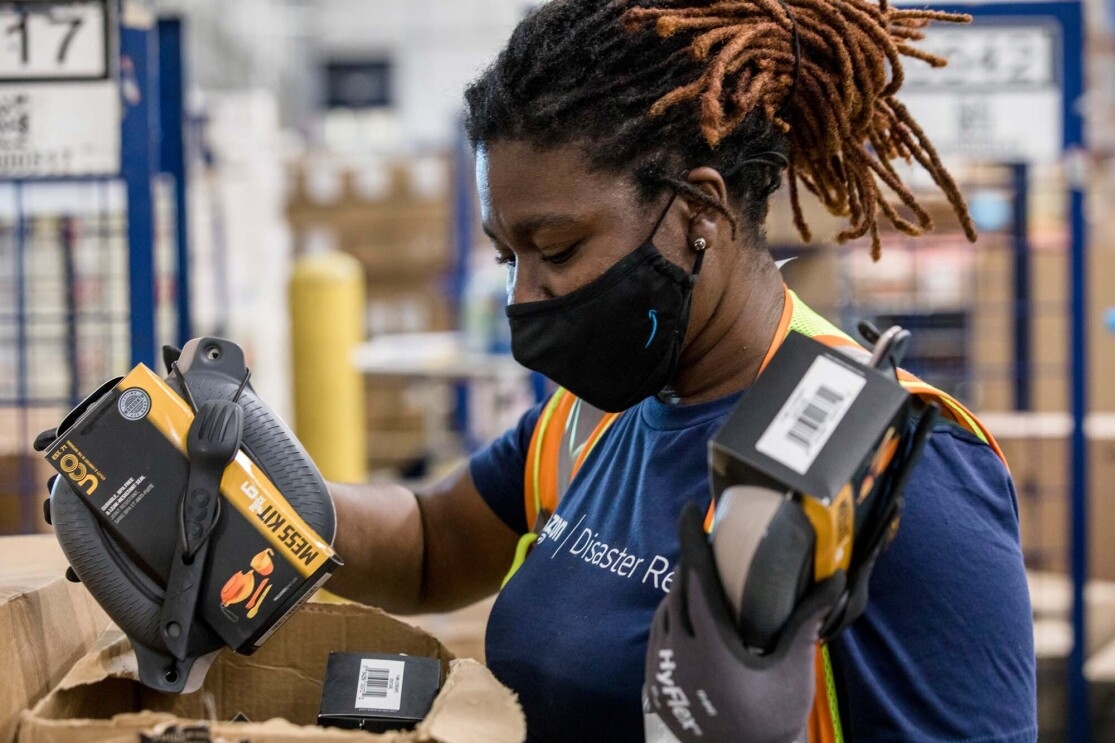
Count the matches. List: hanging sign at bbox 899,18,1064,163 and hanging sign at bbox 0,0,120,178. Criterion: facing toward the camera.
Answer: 2

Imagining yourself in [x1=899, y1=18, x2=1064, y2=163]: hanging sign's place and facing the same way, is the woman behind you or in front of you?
in front

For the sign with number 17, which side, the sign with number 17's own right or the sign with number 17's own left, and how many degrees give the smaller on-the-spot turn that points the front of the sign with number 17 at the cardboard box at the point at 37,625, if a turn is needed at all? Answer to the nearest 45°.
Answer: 0° — it already faces it

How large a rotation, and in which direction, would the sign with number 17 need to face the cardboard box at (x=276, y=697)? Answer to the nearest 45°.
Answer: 0° — it already faces it

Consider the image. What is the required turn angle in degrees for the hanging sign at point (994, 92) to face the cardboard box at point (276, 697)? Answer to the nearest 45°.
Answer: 0° — it already faces it

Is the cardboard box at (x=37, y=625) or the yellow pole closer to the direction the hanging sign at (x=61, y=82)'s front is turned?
the cardboard box

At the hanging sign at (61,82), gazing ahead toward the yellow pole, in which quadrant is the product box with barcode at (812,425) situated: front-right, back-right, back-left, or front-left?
back-right

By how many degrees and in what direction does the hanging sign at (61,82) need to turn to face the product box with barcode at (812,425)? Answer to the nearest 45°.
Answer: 0° — it already faces it

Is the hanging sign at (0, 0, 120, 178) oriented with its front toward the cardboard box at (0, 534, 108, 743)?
yes

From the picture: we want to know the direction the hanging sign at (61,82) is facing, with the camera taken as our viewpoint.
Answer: facing the viewer

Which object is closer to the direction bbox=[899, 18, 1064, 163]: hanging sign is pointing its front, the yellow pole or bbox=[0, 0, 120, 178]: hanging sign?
the hanging sign

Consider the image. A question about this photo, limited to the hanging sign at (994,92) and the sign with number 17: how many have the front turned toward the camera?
2

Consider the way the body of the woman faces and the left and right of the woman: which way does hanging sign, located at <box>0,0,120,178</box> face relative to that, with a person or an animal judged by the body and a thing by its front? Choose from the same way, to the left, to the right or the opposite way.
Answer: to the left

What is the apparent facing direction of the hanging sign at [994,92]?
toward the camera

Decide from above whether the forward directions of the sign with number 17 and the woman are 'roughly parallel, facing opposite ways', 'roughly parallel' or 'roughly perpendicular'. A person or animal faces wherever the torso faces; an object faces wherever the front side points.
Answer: roughly perpendicular

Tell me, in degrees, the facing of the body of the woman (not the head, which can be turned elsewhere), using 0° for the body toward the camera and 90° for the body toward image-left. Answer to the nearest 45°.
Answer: approximately 45°

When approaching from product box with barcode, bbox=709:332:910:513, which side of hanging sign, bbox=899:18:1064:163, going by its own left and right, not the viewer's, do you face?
front
